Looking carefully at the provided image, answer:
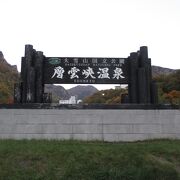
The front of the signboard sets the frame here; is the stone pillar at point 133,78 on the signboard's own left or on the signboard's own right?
on the signboard's own left

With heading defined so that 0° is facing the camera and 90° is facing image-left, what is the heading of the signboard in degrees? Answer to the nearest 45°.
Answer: approximately 0°
